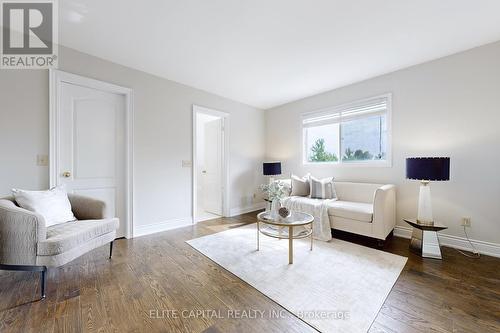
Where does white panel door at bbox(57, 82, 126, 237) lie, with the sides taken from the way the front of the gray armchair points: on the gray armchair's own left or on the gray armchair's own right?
on the gray armchair's own left

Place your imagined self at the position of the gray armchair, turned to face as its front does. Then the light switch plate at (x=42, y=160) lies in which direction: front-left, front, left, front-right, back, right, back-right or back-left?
back-left

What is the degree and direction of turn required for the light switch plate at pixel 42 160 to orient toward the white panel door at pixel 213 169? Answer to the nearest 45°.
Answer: approximately 90° to its left

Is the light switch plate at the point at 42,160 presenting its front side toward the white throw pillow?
yes

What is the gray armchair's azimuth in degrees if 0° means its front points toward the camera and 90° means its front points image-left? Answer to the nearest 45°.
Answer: approximately 315°

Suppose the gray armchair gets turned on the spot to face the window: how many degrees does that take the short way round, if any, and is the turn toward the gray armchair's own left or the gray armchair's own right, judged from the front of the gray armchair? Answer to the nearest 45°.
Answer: approximately 45° to the gray armchair's own left

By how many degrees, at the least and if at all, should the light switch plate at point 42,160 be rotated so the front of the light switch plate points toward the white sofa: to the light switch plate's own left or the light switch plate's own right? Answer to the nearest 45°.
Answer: approximately 45° to the light switch plate's own left

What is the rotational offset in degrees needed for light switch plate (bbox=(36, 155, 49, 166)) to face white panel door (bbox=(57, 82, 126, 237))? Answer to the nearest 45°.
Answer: approximately 90° to its left

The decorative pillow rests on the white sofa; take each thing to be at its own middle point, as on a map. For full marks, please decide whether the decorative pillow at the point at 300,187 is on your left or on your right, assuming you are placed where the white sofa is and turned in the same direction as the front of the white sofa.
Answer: on your right
